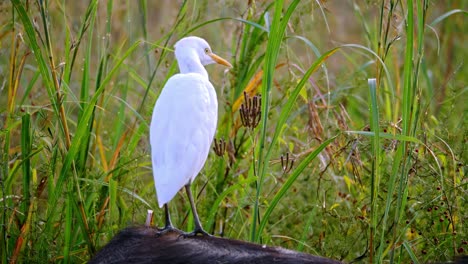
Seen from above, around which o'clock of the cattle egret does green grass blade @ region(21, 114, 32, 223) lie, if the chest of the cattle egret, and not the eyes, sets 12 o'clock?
The green grass blade is roughly at 8 o'clock from the cattle egret.

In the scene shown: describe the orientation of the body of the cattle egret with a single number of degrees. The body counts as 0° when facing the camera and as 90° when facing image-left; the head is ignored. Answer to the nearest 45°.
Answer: approximately 225°
